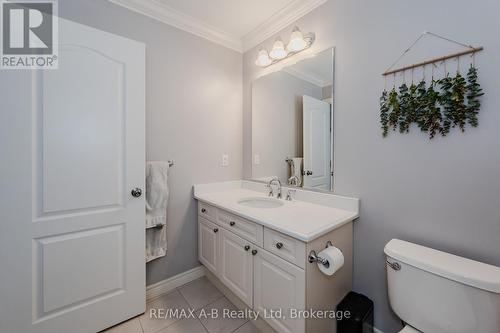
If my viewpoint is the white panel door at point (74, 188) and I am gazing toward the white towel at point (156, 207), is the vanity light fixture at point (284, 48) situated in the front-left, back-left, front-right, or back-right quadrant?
front-right

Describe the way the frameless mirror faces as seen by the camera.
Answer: facing the viewer and to the left of the viewer

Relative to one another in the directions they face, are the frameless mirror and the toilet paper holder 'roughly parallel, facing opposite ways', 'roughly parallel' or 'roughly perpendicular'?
roughly perpendicular

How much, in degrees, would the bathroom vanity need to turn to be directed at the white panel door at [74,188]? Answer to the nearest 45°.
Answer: approximately 45° to its right

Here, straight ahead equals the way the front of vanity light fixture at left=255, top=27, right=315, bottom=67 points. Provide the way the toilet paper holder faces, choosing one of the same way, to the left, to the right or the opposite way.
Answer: to the left

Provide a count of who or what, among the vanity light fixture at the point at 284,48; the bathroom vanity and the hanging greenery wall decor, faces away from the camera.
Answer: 0

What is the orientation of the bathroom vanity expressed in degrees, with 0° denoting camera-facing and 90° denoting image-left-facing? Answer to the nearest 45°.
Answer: approximately 45°

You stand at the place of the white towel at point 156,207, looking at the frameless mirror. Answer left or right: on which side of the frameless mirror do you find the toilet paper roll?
right

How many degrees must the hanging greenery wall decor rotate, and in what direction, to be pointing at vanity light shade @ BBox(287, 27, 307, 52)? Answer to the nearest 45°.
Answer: approximately 45° to its right

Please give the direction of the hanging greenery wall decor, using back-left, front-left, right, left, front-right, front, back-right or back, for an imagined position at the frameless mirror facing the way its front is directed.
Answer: left

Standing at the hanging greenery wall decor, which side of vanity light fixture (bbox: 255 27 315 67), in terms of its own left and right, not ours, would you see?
left

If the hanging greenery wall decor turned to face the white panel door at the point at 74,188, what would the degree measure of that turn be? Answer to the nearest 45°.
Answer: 0° — it already faces it

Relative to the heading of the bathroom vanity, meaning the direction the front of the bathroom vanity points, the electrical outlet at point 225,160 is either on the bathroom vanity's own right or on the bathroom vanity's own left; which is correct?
on the bathroom vanity's own right

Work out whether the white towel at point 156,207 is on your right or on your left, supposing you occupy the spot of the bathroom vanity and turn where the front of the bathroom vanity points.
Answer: on your right
